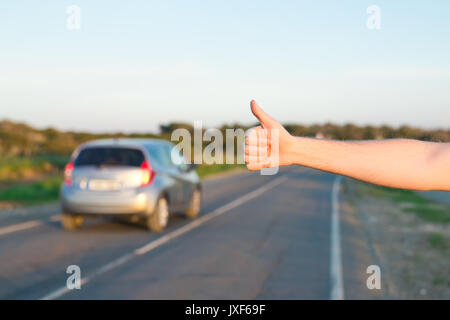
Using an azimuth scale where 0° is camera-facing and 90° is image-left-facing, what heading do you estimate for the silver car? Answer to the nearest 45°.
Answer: approximately 225°
